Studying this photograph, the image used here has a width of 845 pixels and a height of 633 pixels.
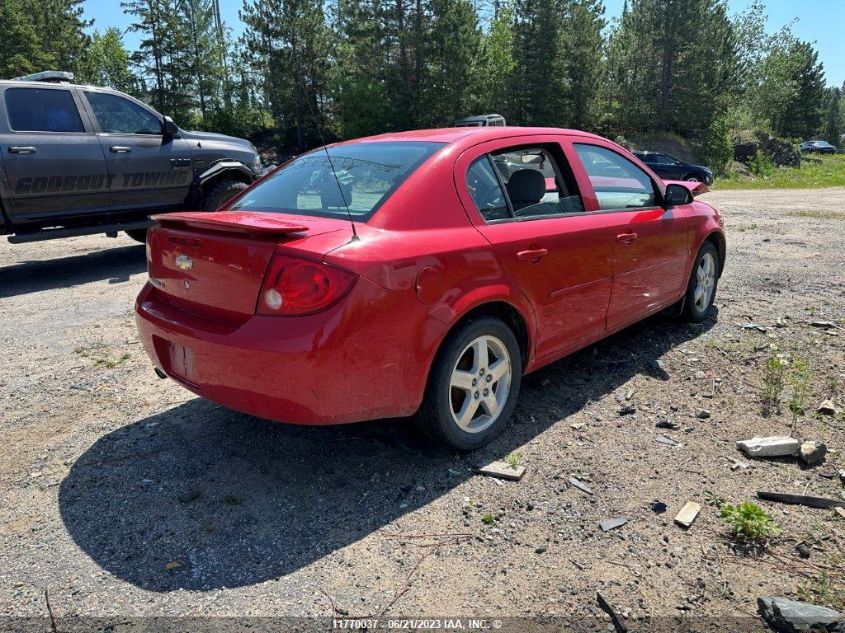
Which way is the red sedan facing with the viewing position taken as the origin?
facing away from the viewer and to the right of the viewer

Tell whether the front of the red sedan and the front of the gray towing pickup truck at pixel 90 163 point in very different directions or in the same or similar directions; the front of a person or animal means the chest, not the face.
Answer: same or similar directions

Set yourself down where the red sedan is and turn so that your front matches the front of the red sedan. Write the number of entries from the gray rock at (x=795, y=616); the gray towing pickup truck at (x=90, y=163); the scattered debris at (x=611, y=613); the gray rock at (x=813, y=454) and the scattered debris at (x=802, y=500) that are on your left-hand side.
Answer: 1

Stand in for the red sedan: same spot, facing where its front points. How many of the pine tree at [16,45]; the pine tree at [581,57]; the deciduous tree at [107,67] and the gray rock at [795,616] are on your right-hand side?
1

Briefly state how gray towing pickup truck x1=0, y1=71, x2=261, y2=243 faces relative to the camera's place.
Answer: facing to the right of the viewer

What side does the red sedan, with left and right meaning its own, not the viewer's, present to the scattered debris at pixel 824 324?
front

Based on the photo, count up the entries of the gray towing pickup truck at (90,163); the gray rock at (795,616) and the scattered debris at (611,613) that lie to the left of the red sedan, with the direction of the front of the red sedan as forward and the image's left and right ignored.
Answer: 1

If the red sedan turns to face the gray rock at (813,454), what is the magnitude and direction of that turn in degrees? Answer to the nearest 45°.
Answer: approximately 45° to its right

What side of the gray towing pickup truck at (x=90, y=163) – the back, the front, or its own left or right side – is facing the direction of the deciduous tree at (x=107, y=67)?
left

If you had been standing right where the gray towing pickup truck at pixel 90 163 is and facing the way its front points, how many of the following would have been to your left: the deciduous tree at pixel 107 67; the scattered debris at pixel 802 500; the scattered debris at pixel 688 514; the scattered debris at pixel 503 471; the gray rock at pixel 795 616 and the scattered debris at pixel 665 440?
1

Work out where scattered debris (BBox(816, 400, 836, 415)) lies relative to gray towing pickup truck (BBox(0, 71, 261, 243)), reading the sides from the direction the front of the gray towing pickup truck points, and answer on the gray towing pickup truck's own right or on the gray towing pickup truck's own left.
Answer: on the gray towing pickup truck's own right

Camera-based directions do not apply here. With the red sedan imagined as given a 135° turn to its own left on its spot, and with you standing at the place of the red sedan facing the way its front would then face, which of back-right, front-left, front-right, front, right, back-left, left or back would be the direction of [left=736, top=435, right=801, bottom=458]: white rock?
back

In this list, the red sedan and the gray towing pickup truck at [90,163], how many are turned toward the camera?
0

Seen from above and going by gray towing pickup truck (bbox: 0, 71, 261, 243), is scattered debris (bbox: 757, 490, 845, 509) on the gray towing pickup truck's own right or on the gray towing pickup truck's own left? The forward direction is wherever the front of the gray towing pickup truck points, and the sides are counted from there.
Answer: on the gray towing pickup truck's own right
